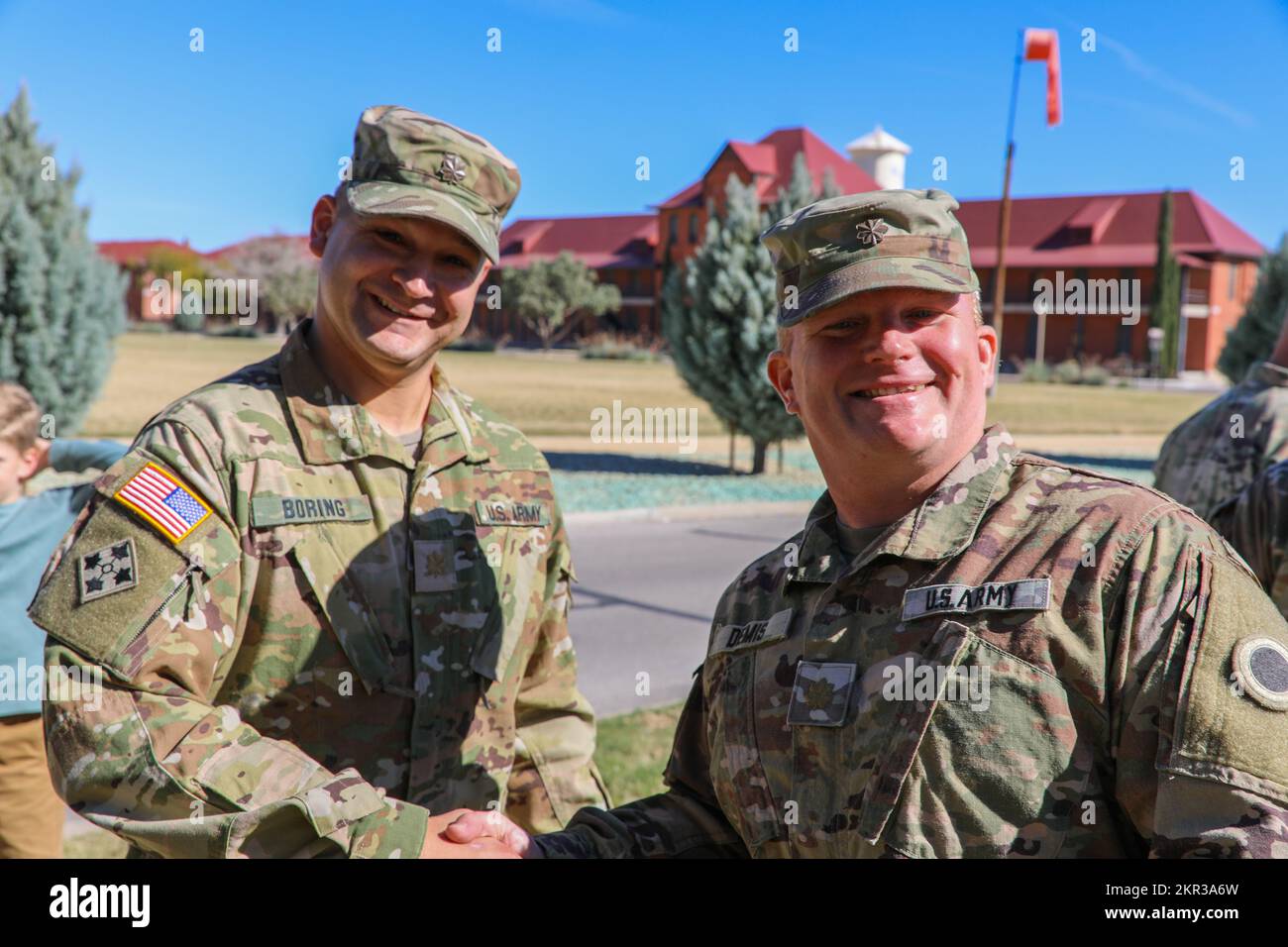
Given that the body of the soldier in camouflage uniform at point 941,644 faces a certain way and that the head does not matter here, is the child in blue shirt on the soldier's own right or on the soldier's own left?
on the soldier's own right

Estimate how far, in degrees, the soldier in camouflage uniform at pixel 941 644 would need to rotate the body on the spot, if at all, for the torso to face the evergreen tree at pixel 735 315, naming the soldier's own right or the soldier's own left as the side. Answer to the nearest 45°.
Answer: approximately 135° to the soldier's own right

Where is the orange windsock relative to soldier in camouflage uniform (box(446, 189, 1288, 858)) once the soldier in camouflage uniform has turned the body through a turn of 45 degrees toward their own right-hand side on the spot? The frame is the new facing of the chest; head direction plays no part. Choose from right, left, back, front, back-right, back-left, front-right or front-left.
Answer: right

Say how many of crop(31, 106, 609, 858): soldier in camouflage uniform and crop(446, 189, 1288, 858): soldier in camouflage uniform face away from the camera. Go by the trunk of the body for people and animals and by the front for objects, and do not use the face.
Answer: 0

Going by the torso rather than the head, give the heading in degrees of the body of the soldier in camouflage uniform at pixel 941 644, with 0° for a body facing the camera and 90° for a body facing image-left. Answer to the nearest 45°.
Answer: approximately 45°

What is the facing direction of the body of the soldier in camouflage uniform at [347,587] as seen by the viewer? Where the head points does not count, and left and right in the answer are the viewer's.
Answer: facing the viewer and to the right of the viewer
